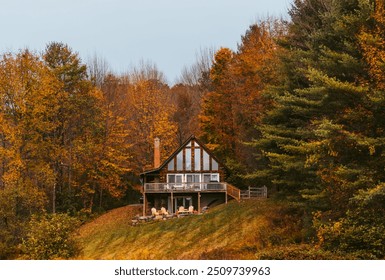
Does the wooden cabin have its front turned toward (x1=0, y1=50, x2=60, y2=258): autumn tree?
no

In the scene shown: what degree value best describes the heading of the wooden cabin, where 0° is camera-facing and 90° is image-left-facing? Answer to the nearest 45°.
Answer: approximately 0°

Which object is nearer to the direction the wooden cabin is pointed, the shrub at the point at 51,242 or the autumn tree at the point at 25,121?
the shrub

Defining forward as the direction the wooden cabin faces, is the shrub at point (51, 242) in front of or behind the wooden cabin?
in front

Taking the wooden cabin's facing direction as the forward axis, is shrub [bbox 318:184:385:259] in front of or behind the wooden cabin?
in front

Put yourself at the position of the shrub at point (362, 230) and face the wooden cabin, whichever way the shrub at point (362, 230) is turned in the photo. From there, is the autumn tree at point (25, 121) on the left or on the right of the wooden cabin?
left

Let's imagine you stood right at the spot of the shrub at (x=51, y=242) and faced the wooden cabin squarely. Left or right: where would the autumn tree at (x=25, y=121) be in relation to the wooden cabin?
left
